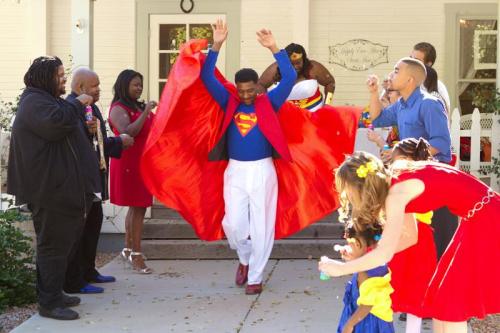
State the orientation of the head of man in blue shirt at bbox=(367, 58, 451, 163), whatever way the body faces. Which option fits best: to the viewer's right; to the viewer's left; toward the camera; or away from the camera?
to the viewer's left

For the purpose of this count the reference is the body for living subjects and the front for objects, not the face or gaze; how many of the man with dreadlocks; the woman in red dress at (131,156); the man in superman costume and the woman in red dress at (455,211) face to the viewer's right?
2

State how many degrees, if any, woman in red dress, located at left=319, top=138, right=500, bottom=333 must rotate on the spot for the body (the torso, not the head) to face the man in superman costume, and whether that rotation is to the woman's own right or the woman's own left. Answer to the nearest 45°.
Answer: approximately 45° to the woman's own right

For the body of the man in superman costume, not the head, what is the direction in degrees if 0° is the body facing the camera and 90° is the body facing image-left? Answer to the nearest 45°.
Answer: approximately 0°

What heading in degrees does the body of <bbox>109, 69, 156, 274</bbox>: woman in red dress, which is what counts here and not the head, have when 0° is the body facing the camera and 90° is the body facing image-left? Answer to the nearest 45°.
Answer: approximately 270°

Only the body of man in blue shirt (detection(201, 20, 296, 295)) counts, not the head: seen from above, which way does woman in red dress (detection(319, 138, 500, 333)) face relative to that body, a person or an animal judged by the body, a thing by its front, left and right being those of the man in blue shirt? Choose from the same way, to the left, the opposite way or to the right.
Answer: to the right

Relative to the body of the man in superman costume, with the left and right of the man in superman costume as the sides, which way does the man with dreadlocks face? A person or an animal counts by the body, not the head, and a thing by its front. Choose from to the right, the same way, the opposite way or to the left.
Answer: to the left

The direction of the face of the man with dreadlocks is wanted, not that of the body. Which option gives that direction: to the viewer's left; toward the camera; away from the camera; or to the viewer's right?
to the viewer's right

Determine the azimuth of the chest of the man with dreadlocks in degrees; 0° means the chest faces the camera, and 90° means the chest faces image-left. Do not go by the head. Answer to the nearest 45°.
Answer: approximately 270°

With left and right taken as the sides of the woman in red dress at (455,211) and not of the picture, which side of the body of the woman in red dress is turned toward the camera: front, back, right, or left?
left

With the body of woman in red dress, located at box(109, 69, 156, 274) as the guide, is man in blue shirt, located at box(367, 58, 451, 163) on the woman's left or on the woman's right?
on the woman's right
